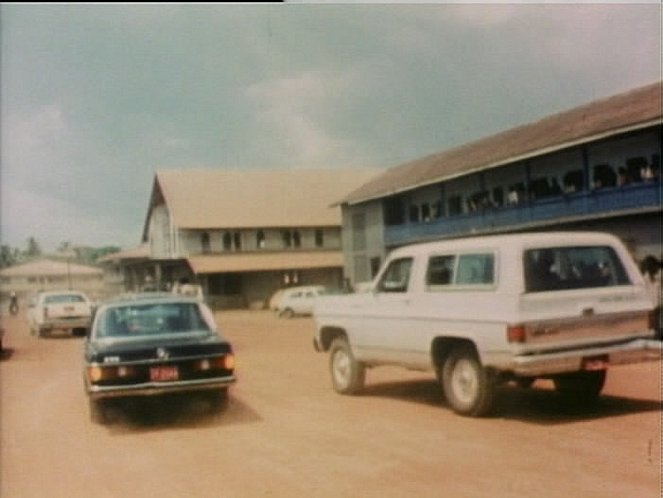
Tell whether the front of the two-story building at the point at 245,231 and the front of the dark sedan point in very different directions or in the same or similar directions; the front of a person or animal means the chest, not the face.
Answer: very different directions

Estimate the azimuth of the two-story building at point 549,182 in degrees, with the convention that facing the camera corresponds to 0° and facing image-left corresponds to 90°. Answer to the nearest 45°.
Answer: approximately 45°

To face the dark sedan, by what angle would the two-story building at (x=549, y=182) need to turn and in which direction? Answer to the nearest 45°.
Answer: approximately 45° to its left

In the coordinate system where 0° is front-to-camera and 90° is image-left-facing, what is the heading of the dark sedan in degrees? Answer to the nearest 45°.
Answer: approximately 180°

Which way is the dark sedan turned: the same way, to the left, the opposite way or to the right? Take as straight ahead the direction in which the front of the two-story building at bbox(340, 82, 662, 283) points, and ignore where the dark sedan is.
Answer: to the right

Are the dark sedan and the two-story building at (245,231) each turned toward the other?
yes

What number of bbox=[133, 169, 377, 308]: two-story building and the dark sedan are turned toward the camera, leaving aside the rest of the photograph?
1

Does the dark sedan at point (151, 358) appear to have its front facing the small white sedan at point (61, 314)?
yes

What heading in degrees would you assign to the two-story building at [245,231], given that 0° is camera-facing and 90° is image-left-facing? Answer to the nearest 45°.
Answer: approximately 0°
